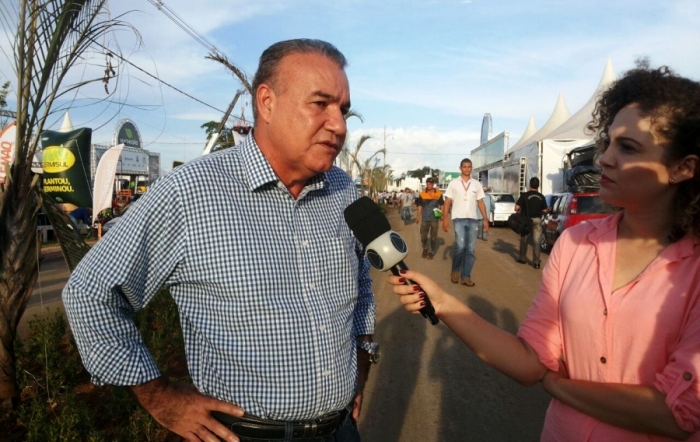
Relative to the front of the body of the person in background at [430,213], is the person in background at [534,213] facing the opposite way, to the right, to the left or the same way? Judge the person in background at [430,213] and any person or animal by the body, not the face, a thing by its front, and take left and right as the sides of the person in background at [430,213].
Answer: the opposite way

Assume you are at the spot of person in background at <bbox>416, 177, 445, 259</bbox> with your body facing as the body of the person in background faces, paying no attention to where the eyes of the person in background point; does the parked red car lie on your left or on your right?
on your left

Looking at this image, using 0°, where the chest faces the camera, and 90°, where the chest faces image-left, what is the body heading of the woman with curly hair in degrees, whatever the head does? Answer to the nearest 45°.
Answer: approximately 45°

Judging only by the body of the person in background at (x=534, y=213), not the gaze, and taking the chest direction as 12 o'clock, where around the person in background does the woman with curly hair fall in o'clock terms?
The woman with curly hair is roughly at 6 o'clock from the person in background.

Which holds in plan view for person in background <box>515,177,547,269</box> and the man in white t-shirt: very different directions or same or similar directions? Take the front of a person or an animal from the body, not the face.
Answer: very different directions

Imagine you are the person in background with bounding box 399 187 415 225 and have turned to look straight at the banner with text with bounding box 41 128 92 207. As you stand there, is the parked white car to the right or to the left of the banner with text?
left

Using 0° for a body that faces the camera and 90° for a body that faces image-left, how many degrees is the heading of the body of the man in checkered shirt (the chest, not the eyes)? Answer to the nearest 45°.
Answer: approximately 315°

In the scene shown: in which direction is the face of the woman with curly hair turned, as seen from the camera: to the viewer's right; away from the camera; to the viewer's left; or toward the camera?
to the viewer's left

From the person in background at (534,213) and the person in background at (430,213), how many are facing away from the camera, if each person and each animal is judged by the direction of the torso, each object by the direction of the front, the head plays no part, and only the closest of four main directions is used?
1

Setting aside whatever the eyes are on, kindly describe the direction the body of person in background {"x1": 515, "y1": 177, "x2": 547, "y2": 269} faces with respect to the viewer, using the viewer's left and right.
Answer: facing away from the viewer

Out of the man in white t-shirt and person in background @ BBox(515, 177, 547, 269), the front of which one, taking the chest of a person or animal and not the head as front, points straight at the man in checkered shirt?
the man in white t-shirt

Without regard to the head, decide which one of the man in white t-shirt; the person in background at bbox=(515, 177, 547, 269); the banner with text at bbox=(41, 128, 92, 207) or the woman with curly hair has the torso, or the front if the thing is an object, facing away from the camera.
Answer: the person in background
